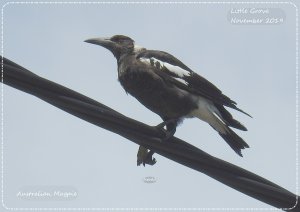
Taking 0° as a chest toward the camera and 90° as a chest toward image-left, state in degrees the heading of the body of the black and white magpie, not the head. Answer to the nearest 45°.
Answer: approximately 90°
